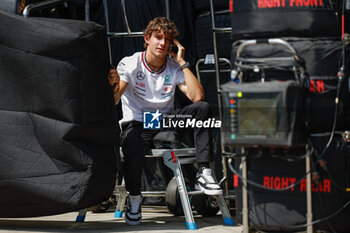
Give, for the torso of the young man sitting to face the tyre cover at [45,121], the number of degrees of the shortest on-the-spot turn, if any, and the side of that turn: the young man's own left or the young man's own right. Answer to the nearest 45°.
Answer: approximately 45° to the young man's own right

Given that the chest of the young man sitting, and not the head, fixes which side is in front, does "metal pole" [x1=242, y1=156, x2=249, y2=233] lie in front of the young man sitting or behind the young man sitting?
in front

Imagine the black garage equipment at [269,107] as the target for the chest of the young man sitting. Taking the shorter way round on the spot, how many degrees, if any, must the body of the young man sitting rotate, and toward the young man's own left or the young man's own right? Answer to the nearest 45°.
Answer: approximately 45° to the young man's own left

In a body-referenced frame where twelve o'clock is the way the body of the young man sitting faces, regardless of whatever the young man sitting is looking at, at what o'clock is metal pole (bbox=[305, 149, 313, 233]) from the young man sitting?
The metal pole is roughly at 11 o'clock from the young man sitting.

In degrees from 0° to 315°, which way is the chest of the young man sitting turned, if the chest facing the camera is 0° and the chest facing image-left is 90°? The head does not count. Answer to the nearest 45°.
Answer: approximately 0°

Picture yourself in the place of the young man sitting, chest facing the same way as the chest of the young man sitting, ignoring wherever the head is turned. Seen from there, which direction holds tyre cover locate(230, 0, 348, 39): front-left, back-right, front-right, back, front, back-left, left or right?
front-left
